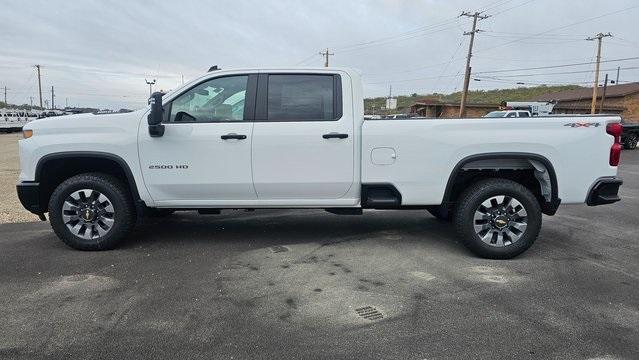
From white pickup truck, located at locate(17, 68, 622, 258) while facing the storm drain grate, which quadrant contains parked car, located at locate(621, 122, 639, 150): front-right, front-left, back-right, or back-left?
back-left

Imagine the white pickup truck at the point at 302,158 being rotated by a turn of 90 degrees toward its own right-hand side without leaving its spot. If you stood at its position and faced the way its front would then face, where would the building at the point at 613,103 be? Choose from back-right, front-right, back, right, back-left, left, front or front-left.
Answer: front-right

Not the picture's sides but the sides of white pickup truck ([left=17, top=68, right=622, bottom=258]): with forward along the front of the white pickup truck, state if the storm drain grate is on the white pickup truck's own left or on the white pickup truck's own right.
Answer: on the white pickup truck's own left

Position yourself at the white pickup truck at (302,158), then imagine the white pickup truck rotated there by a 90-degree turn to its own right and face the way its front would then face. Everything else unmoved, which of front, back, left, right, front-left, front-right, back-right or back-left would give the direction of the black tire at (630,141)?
front-right

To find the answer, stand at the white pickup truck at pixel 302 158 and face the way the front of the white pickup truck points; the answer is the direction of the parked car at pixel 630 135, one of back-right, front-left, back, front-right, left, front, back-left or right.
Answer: back-right

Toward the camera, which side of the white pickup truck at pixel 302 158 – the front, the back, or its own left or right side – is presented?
left
